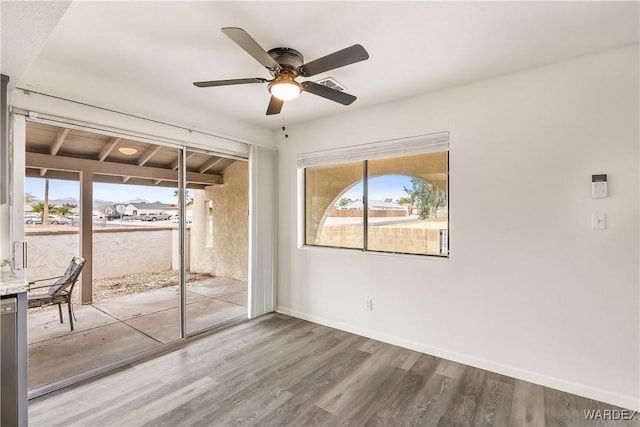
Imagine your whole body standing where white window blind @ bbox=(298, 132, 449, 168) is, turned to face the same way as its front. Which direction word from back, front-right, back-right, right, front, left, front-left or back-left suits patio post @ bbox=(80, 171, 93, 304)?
front-right

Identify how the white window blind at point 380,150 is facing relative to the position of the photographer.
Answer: facing the viewer and to the left of the viewer

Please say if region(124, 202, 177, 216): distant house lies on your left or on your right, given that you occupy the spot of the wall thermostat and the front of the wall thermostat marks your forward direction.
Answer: on your right

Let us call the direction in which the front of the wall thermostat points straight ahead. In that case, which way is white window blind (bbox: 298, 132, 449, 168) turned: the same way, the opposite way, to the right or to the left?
the same way

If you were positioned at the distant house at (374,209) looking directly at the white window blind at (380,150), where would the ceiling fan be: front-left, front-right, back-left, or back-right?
front-right

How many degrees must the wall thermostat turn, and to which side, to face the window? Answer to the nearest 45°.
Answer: approximately 90° to its right

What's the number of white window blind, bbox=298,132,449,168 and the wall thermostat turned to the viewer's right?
0

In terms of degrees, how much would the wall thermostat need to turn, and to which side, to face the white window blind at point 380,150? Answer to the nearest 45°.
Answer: approximately 90° to its right

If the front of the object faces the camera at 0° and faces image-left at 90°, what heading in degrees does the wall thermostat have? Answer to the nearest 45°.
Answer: approximately 0°

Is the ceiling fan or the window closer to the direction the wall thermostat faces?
the ceiling fan
